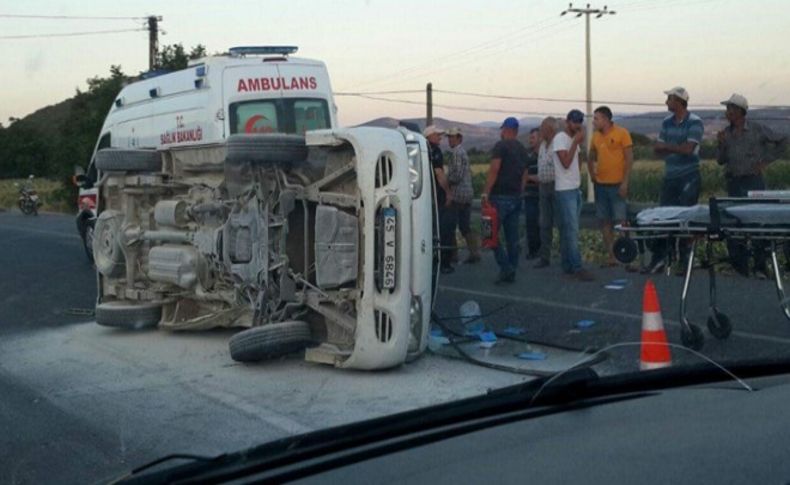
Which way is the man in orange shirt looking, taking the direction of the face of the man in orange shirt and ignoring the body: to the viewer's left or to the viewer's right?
to the viewer's left

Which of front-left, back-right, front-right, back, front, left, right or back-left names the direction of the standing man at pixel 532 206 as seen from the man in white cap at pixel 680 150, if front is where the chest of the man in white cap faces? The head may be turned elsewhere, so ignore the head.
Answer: right

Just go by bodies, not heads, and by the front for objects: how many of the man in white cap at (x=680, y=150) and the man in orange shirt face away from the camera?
0

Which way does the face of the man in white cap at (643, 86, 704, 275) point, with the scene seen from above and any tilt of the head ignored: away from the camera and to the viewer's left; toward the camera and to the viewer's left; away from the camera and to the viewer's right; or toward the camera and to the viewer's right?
toward the camera and to the viewer's left

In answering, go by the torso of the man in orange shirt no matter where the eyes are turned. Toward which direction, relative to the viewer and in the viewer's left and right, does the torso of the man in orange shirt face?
facing the viewer and to the left of the viewer

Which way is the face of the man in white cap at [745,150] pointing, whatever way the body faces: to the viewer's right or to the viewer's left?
to the viewer's left

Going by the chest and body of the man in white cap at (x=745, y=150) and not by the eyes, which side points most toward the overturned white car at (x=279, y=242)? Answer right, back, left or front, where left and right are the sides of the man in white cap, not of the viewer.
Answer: front

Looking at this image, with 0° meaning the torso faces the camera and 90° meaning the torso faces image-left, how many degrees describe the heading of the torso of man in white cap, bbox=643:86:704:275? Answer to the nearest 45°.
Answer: approximately 45°

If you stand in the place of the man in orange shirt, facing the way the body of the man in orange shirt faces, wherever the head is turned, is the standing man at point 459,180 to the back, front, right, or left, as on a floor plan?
right
